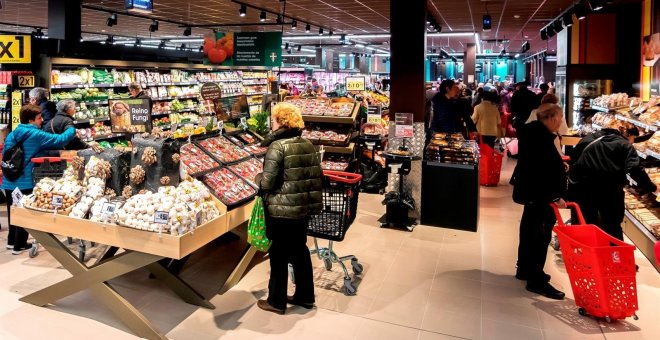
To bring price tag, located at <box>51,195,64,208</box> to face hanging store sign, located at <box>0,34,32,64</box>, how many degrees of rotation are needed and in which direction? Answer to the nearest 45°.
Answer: approximately 180°

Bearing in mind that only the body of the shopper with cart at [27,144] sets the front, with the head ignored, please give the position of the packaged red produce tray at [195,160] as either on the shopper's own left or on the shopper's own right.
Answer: on the shopper's own right

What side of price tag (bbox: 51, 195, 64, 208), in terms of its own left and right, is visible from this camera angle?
front

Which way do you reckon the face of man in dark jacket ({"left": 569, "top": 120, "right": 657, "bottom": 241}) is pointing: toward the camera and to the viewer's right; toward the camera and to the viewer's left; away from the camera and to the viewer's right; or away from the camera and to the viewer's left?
away from the camera and to the viewer's right

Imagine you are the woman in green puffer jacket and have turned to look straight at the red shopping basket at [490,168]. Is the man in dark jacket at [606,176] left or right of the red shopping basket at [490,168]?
right

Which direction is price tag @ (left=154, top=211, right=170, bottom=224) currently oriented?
toward the camera

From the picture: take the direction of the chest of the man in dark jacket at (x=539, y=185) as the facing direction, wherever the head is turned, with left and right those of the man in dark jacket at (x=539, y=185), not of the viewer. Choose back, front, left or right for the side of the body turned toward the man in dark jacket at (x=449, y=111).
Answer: left

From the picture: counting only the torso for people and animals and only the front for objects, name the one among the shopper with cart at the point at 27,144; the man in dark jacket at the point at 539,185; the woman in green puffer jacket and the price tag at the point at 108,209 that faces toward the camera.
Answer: the price tag

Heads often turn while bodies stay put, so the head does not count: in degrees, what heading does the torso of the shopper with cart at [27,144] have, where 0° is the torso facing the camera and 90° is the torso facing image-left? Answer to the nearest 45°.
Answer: approximately 270°
